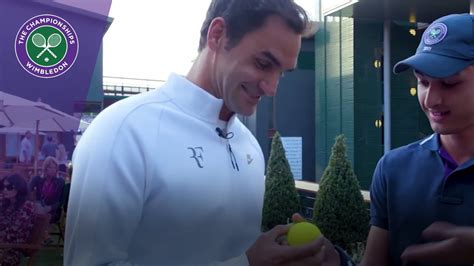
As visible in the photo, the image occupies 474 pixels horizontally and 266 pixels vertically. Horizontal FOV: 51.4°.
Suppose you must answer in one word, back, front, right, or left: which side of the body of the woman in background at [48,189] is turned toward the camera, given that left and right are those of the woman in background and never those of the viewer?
front

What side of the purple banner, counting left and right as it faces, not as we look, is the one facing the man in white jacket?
front

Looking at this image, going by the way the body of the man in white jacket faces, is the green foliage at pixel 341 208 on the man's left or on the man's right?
on the man's left

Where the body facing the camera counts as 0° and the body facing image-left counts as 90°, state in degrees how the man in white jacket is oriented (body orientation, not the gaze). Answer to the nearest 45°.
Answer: approximately 315°

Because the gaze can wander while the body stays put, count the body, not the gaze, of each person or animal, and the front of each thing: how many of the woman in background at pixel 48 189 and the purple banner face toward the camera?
2

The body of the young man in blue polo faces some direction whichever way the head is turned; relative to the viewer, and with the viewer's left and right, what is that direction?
facing the viewer and to the left of the viewer

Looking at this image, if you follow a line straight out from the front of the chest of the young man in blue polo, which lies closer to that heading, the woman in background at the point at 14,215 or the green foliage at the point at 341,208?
the woman in background

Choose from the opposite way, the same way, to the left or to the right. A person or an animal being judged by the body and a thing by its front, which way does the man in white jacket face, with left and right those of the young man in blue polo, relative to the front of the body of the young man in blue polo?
to the left

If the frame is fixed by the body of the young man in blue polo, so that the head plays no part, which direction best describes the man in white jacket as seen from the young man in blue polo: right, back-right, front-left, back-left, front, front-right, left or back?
front
